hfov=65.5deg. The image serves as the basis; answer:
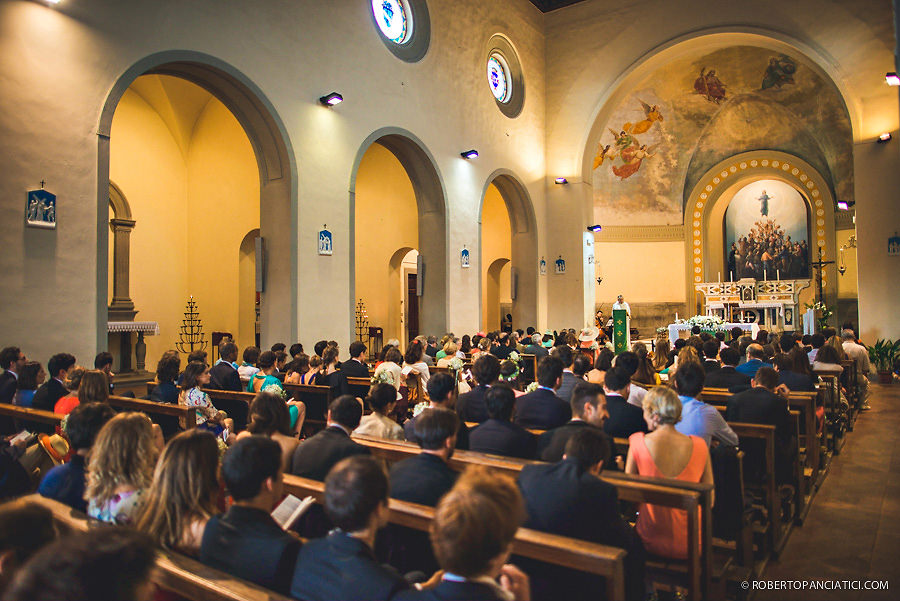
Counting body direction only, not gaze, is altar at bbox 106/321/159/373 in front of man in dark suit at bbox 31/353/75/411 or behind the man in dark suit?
in front

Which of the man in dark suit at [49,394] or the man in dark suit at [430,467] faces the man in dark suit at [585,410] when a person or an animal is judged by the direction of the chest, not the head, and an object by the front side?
the man in dark suit at [430,467]

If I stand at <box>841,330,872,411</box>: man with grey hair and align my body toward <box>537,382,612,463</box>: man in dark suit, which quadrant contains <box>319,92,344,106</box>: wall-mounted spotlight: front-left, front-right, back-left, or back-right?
front-right

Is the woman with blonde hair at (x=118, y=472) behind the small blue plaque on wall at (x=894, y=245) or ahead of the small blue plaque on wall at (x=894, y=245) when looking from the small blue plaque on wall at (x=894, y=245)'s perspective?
ahead

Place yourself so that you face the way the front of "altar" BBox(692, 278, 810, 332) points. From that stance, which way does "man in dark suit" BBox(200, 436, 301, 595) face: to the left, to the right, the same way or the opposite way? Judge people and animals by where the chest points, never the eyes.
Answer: the opposite way

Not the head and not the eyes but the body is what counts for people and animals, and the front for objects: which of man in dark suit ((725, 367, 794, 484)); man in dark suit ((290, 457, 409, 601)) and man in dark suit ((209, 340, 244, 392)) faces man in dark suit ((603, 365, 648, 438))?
man in dark suit ((290, 457, 409, 601))

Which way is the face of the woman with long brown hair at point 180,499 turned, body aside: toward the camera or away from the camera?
away from the camera

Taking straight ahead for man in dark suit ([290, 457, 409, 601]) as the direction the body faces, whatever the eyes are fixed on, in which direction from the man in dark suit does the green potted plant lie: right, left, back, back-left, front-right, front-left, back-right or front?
front

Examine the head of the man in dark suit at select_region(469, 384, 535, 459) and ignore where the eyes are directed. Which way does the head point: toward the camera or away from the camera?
away from the camera

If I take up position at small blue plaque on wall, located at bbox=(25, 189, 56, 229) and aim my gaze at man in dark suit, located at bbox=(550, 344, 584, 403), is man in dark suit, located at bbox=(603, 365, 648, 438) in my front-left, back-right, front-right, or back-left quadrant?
front-right

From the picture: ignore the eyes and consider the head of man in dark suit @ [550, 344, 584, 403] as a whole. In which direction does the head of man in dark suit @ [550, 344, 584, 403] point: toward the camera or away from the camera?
away from the camera

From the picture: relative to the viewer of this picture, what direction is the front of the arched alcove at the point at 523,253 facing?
facing the viewer and to the right of the viewer

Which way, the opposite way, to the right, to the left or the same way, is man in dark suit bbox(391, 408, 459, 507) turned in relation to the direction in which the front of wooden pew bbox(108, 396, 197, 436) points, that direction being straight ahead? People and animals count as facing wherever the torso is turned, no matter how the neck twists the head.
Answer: the same way

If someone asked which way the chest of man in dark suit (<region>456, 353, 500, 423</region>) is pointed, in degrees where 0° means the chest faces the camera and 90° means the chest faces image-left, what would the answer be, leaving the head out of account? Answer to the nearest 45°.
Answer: approximately 225°

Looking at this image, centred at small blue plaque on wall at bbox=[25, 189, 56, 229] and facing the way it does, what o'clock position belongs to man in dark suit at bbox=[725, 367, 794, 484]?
The man in dark suit is roughly at 12 o'clock from the small blue plaque on wall.

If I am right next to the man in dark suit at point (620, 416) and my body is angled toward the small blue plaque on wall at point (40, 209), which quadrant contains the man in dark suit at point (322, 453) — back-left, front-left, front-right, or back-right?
front-left

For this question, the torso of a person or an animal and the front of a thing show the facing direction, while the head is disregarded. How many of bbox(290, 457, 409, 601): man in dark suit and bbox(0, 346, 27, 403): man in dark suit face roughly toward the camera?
0

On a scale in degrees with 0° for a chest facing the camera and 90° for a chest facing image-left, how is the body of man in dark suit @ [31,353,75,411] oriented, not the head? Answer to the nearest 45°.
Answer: approximately 225°

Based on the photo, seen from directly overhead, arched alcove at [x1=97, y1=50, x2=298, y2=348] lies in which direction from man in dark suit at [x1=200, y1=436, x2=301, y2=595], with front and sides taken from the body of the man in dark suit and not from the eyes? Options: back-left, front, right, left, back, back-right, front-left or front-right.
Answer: front-left
